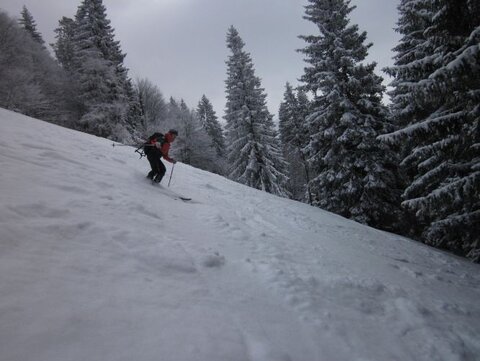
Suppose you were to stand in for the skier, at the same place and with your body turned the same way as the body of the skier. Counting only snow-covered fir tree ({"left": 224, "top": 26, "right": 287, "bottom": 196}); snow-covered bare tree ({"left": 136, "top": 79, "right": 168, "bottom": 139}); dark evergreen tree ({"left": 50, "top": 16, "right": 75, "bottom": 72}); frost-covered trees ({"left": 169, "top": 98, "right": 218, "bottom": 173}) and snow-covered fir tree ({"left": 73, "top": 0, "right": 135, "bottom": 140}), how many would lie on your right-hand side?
0

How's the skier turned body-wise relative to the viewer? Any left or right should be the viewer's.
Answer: facing to the right of the viewer

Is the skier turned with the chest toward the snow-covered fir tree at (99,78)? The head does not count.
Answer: no

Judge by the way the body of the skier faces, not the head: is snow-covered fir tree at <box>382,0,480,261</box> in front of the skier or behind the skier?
in front

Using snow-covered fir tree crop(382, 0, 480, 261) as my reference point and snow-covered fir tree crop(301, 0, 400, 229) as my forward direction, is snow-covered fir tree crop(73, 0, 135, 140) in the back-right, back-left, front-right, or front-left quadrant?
front-left

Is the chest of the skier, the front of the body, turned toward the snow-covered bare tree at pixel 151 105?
no

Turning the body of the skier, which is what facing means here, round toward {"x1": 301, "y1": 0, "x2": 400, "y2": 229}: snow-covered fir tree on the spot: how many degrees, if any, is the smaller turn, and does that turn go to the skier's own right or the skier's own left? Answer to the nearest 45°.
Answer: approximately 45° to the skier's own left

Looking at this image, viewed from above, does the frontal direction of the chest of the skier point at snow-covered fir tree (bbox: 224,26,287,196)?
no

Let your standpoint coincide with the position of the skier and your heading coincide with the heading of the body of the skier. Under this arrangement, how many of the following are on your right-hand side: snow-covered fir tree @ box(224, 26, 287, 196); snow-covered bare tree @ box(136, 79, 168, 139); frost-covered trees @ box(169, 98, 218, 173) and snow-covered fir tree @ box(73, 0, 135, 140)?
0

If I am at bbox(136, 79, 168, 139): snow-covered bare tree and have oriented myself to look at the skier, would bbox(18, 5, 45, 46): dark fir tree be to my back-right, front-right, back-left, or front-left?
back-right

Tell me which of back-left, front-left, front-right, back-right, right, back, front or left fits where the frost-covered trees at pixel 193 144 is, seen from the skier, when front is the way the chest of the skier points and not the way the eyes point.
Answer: left

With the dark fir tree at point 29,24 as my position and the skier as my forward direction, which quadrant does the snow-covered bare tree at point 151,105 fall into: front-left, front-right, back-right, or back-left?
front-left
